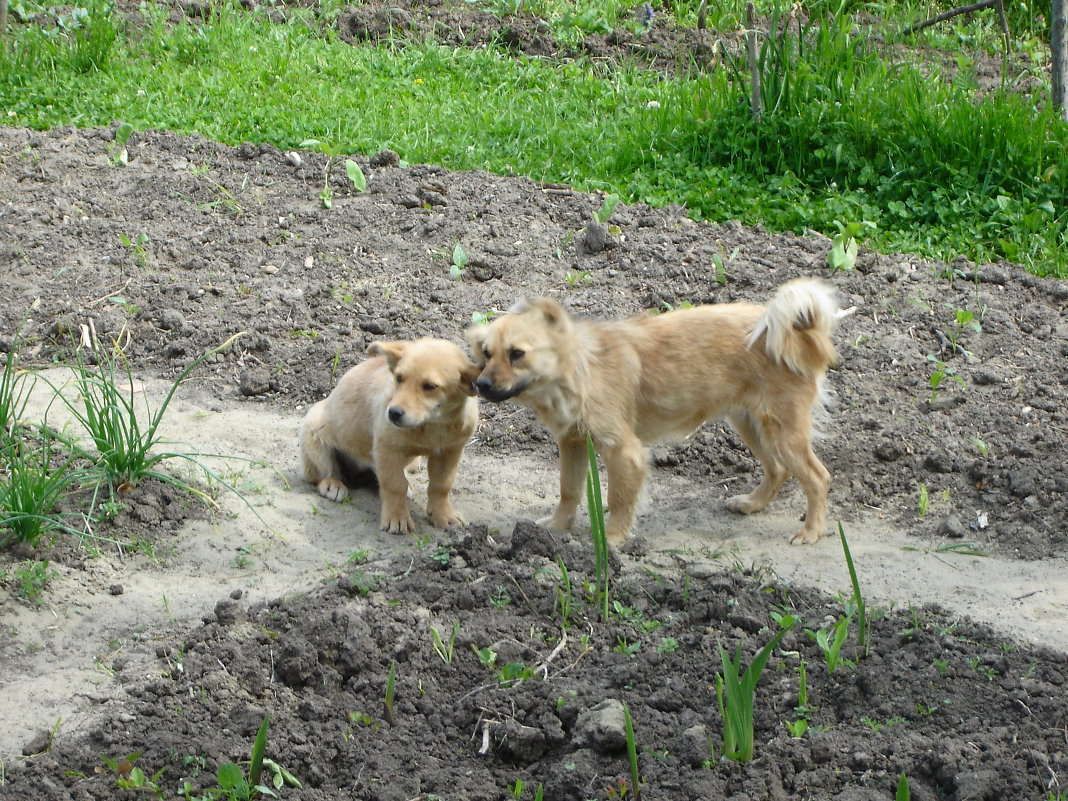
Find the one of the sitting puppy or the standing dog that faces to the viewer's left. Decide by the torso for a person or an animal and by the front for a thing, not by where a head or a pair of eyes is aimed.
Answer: the standing dog

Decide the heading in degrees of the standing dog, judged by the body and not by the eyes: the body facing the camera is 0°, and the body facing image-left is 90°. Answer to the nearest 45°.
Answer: approximately 90°

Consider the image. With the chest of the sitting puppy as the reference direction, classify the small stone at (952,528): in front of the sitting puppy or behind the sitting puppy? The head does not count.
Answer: in front

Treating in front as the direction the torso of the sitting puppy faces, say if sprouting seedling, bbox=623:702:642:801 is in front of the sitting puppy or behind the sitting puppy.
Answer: in front

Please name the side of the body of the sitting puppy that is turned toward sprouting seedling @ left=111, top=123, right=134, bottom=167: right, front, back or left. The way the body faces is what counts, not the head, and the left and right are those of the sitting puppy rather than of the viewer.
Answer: back

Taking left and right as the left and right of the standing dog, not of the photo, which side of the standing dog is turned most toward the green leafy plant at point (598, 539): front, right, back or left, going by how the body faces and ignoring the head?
left

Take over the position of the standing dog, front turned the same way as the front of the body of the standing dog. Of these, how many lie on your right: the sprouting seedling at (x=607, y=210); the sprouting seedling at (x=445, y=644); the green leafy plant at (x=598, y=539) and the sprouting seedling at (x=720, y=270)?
2

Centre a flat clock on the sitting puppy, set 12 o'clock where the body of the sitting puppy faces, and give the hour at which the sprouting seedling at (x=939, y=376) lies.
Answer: The sprouting seedling is roughly at 10 o'clock from the sitting puppy.

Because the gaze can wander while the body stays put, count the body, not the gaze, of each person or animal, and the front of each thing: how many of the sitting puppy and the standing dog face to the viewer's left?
1

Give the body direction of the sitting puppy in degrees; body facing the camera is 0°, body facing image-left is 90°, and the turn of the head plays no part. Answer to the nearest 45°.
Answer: approximately 315°

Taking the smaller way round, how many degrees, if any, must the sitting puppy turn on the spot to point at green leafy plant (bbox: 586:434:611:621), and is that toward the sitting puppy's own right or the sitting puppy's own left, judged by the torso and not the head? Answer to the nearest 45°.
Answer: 0° — it already faces it

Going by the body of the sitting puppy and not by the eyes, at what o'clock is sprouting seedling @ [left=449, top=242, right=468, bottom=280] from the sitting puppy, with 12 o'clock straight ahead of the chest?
The sprouting seedling is roughly at 8 o'clock from the sitting puppy.

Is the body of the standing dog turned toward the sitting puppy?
yes

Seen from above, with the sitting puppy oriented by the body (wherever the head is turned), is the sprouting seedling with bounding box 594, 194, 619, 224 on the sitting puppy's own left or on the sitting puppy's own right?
on the sitting puppy's own left
